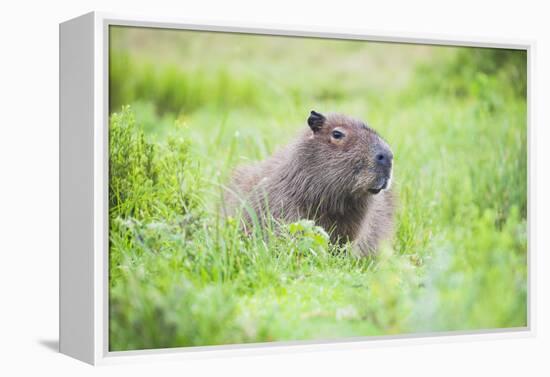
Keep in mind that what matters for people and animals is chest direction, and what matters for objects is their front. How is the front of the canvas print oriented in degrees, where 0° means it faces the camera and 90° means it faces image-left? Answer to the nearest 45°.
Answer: approximately 315°
